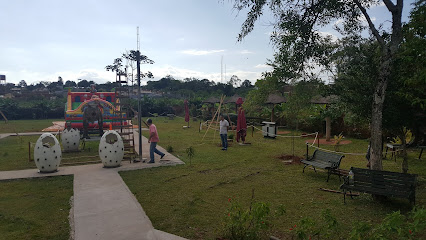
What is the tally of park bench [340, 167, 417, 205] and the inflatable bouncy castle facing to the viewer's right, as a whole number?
0

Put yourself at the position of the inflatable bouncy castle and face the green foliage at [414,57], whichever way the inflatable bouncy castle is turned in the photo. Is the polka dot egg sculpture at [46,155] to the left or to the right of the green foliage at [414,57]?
right

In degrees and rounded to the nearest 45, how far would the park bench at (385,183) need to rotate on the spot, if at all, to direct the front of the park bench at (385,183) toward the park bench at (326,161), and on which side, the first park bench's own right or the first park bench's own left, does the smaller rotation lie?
approximately 90° to the first park bench's own right

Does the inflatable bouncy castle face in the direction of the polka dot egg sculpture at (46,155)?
yes

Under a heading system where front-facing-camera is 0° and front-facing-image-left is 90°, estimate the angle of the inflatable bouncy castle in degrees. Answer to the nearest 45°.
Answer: approximately 0°

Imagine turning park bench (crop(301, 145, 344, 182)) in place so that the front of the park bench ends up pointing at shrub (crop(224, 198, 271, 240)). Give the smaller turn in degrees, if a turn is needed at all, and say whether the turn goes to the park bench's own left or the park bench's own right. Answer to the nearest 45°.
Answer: approximately 45° to the park bench's own left

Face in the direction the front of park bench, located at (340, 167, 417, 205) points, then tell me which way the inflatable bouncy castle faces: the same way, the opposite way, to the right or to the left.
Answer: to the left

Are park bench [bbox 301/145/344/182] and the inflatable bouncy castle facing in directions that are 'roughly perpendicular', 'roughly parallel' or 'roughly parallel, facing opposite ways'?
roughly perpendicular

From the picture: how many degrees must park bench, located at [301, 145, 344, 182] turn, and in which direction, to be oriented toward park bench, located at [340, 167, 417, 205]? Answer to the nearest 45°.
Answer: approximately 90° to its left

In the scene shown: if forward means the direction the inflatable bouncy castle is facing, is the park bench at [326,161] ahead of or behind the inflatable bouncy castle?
ahead

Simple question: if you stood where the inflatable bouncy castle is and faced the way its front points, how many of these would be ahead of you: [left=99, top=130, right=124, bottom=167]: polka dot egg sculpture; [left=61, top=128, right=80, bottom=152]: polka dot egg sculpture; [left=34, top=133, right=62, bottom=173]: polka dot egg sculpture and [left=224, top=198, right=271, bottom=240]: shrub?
4
